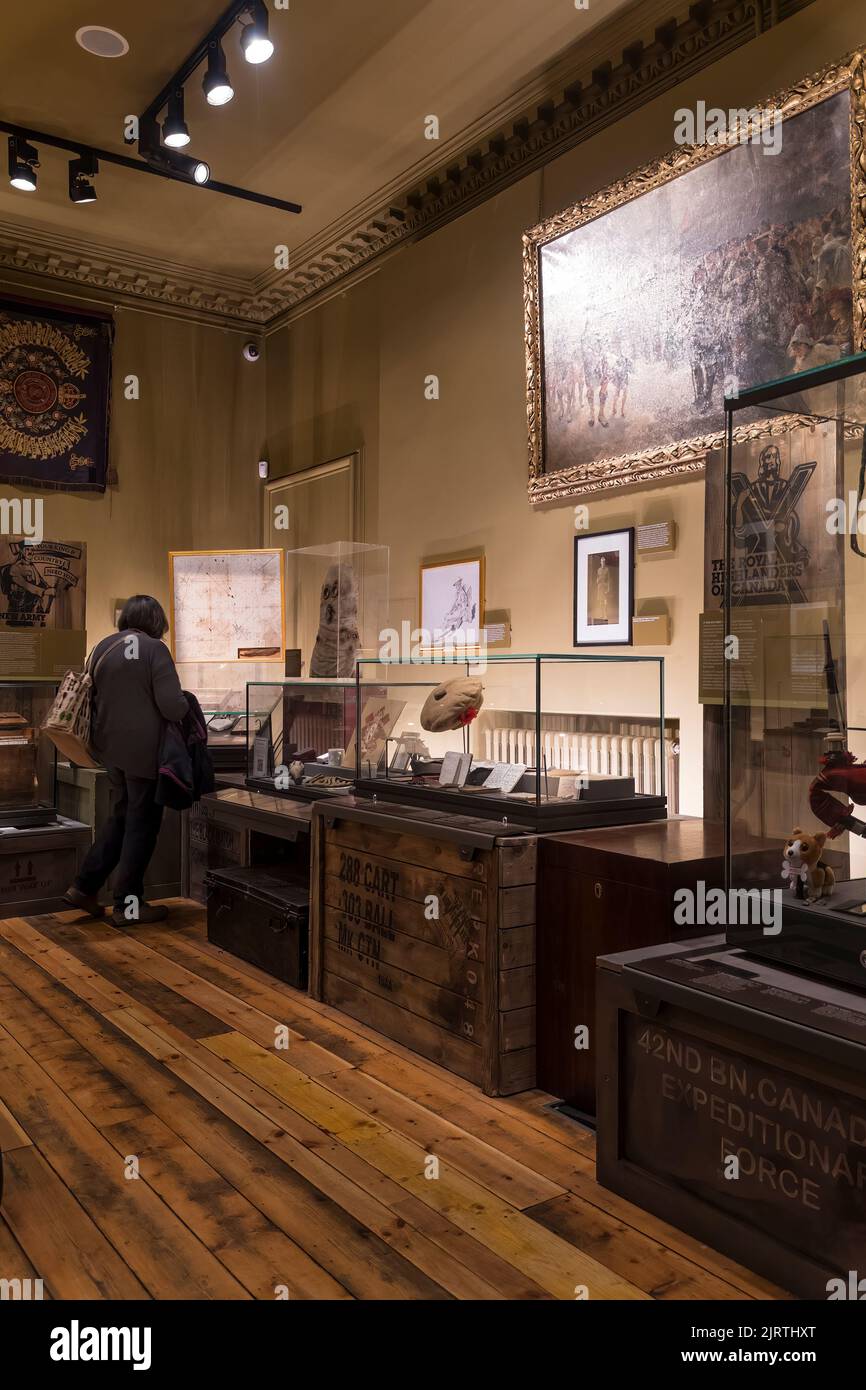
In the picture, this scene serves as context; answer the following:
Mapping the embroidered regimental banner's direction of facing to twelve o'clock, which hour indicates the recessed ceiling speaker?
The recessed ceiling speaker is roughly at 12 o'clock from the embroidered regimental banner.

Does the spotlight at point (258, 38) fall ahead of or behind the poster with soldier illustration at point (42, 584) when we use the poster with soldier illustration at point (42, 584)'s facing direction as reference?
ahead

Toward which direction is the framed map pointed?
toward the camera

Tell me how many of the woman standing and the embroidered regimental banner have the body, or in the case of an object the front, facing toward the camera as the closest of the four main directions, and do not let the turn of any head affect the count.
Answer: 1

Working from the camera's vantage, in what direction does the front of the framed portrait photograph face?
facing the viewer and to the left of the viewer

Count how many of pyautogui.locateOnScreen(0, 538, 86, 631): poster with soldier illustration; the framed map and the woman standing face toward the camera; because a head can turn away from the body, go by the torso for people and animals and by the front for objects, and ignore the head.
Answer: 2

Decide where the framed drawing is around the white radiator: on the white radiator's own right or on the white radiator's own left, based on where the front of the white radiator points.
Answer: on the white radiator's own right

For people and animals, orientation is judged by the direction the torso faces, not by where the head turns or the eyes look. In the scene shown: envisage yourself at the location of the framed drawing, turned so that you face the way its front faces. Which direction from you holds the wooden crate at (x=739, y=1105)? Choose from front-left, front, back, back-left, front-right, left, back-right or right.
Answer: front-left

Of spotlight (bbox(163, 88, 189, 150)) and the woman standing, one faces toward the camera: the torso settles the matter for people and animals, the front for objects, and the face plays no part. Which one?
the spotlight

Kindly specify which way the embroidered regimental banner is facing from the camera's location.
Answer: facing the viewer

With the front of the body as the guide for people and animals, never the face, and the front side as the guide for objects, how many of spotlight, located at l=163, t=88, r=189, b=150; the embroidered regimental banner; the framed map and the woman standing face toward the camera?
3

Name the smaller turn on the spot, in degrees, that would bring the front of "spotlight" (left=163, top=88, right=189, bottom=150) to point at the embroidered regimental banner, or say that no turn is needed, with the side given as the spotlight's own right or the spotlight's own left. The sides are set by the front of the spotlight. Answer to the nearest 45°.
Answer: approximately 180°

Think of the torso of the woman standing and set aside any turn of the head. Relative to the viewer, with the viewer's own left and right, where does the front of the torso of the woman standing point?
facing away from the viewer and to the right of the viewer

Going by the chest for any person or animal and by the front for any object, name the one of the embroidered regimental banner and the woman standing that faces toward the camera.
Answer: the embroidered regimental banner
